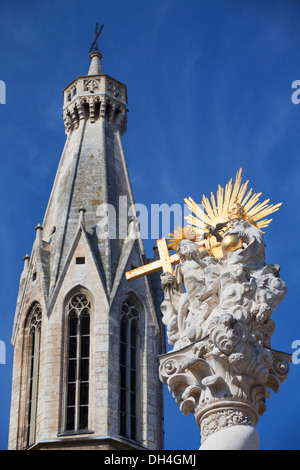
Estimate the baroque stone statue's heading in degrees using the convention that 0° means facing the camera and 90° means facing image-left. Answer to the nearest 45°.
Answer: approximately 45°

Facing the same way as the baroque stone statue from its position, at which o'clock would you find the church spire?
The church spire is roughly at 4 o'clock from the baroque stone statue.
